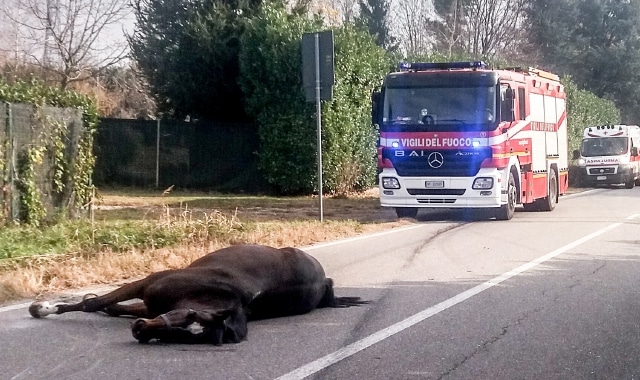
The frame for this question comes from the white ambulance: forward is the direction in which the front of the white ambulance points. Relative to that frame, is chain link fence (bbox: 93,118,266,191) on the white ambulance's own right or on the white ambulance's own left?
on the white ambulance's own right

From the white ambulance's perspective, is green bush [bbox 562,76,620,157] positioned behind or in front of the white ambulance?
behind

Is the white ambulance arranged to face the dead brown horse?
yes

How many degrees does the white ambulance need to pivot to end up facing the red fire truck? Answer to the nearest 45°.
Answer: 0° — it already faces it

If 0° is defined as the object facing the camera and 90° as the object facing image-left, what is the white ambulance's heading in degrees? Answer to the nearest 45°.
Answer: approximately 0°
